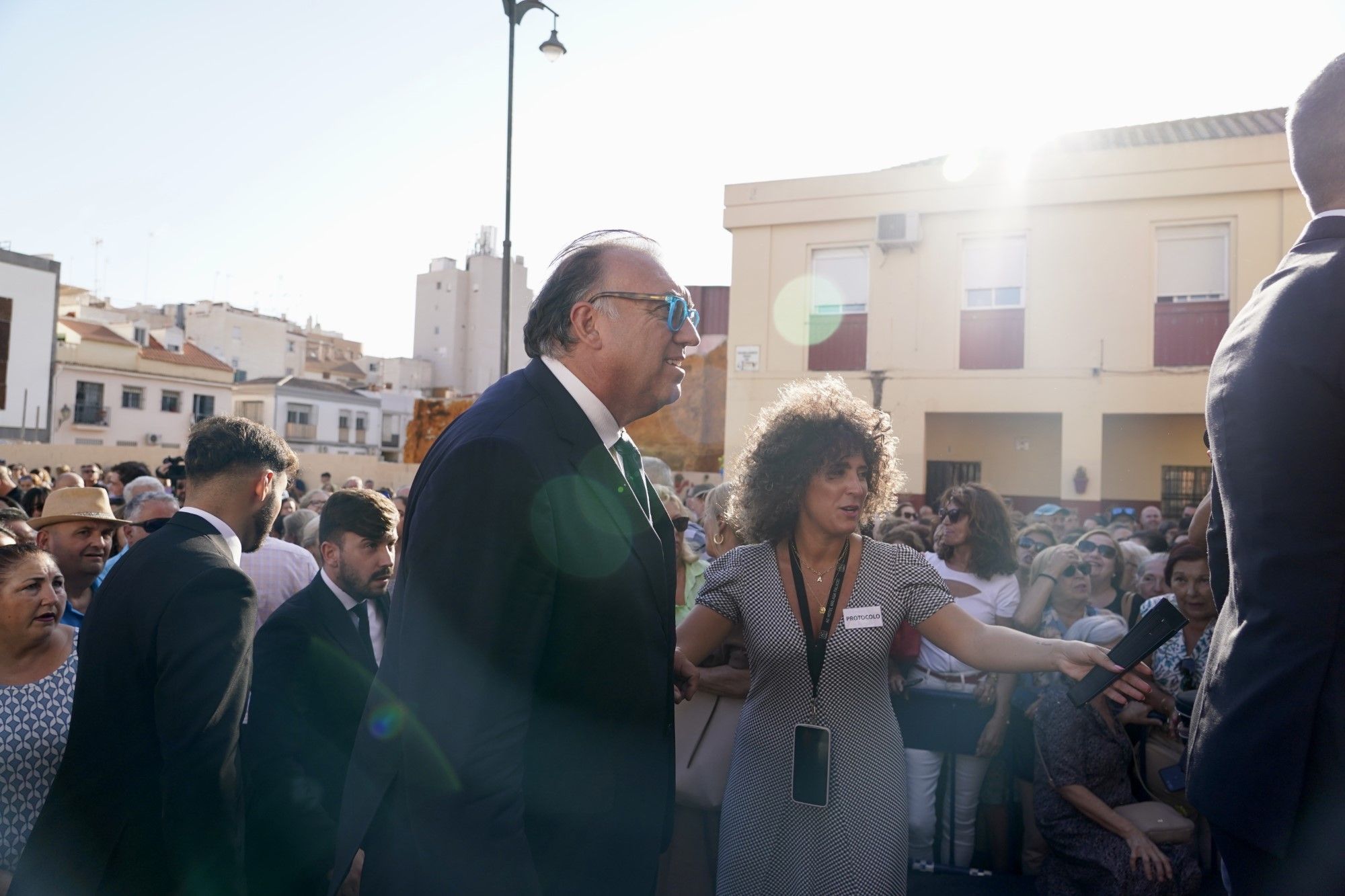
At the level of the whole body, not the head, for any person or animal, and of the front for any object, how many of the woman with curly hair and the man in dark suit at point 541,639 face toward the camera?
1

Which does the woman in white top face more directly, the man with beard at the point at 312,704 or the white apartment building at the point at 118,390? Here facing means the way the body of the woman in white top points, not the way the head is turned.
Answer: the man with beard

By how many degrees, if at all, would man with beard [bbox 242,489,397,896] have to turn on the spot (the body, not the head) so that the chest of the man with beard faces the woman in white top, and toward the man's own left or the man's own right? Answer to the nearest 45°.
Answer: approximately 45° to the man's own left

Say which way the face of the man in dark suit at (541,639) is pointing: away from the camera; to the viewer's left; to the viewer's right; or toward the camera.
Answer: to the viewer's right

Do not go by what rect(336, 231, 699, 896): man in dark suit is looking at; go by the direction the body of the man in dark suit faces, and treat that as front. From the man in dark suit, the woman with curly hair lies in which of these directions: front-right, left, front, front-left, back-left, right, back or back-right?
front-left

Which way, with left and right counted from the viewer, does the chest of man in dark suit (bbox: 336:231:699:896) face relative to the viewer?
facing to the right of the viewer

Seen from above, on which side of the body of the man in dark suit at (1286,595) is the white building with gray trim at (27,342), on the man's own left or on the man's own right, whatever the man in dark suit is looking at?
on the man's own left

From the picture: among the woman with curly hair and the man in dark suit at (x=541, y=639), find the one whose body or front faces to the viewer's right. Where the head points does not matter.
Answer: the man in dark suit

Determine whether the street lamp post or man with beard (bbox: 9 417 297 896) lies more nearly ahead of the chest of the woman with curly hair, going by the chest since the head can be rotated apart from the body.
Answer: the man with beard
